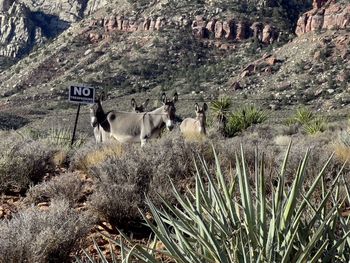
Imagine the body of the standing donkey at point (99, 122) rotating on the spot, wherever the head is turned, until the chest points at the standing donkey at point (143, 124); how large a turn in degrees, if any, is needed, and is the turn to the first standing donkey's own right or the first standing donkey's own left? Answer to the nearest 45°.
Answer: approximately 90° to the first standing donkey's own left

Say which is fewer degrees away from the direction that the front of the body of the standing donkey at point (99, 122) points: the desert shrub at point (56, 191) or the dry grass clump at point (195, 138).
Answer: the desert shrub

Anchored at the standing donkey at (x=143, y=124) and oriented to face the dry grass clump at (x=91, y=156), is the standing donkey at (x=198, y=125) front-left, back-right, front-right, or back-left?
back-left

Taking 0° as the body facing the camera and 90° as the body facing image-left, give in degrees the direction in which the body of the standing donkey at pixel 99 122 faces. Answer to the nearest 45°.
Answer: approximately 45°

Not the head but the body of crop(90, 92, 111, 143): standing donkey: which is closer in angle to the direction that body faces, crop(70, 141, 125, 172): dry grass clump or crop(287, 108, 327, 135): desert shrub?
the dry grass clump
